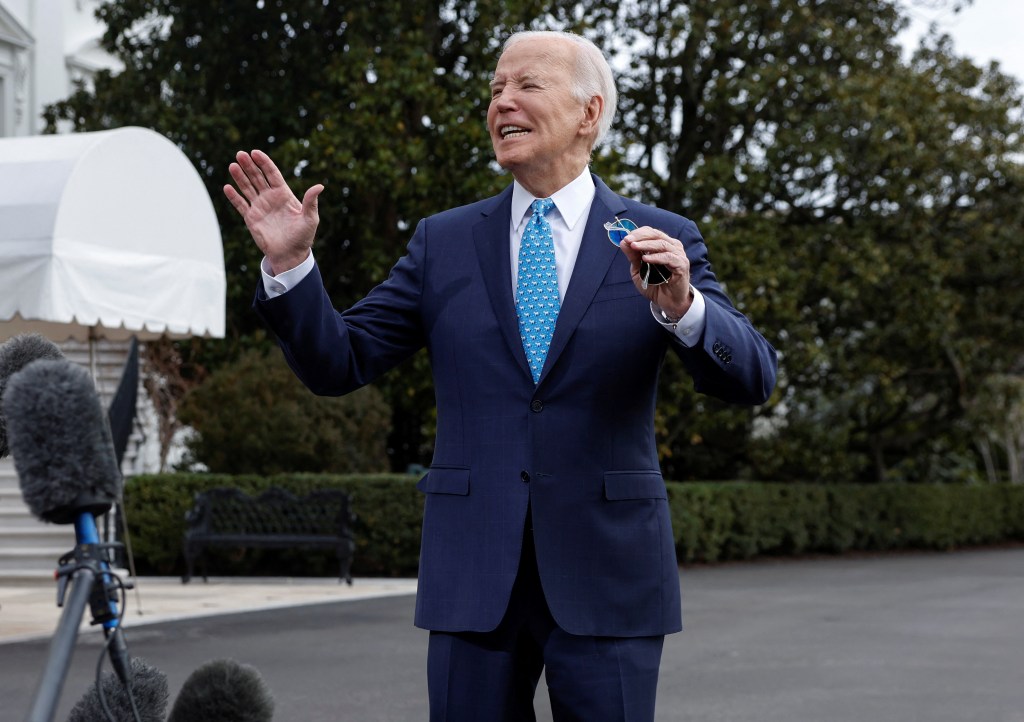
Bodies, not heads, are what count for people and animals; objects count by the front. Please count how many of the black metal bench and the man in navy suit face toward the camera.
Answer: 2

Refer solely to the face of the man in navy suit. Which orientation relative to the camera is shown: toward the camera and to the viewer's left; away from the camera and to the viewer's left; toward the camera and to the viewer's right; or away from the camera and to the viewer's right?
toward the camera and to the viewer's left

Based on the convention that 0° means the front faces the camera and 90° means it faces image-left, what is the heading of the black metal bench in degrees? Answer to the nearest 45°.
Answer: approximately 0°

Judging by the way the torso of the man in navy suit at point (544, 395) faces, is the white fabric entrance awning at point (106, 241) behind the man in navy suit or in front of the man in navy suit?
behind

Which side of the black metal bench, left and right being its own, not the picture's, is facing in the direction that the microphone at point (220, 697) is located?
front

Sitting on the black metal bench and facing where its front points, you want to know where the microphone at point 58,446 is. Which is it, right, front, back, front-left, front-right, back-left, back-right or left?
front

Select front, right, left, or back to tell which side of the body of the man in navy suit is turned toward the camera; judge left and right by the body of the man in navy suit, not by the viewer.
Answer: front

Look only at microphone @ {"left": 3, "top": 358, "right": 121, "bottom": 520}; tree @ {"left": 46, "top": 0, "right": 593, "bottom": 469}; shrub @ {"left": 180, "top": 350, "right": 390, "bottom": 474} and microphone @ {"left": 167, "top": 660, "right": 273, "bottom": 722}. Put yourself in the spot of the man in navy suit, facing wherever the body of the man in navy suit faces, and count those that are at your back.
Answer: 2

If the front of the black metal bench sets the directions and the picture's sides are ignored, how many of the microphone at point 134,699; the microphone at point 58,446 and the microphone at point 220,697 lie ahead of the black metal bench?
3

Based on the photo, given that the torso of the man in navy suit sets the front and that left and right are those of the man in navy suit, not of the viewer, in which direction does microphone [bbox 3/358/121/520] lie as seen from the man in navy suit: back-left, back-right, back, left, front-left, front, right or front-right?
front-right

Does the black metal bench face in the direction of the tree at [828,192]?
no

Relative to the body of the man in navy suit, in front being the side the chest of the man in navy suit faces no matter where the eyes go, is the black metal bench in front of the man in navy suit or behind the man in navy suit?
behind

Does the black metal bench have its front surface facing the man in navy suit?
yes

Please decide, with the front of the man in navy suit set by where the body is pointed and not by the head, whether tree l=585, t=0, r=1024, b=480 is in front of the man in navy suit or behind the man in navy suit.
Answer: behind

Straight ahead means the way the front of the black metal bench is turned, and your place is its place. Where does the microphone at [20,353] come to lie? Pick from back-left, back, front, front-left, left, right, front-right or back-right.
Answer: front

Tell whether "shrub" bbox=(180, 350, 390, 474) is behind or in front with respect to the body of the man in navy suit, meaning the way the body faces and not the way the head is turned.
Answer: behind

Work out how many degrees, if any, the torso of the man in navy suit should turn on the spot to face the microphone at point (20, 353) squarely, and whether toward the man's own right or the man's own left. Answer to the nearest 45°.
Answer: approximately 45° to the man's own right

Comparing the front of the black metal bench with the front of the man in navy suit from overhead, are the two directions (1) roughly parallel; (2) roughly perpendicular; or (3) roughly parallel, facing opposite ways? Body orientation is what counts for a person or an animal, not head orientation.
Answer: roughly parallel

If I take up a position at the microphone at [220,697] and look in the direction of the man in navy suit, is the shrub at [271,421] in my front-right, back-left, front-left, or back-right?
front-left
